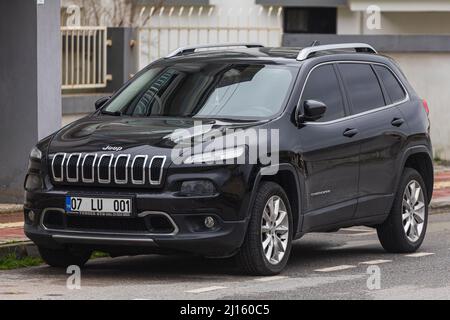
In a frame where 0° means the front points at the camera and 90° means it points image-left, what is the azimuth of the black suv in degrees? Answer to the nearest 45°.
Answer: approximately 45°

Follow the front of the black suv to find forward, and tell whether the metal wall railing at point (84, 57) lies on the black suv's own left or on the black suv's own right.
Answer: on the black suv's own right

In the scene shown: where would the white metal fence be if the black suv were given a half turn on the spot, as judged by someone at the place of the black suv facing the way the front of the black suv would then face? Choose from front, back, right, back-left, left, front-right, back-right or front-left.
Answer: front-left
